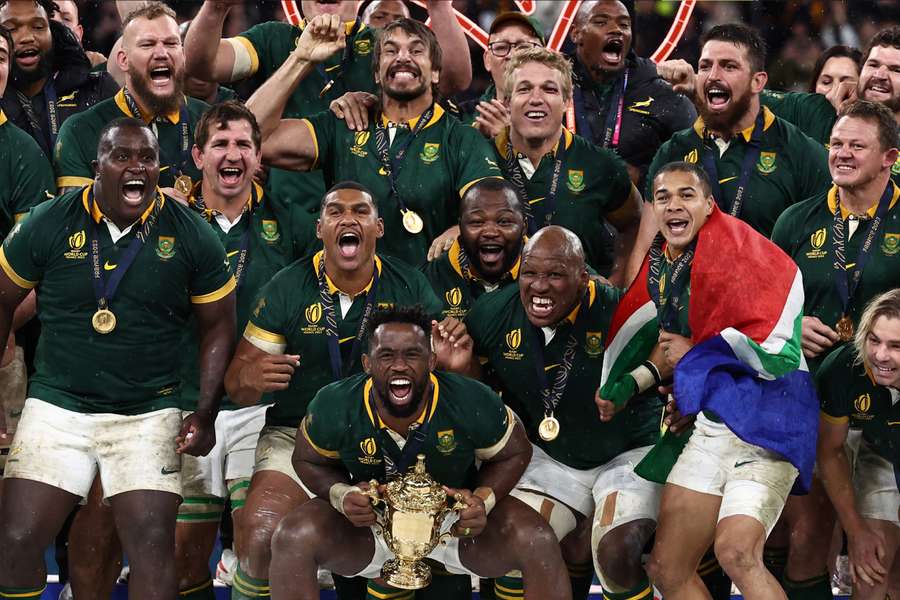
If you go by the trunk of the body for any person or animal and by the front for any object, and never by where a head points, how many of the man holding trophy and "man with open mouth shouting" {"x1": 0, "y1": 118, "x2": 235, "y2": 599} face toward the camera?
2

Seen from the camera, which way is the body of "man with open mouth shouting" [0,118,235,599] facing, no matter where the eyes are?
toward the camera

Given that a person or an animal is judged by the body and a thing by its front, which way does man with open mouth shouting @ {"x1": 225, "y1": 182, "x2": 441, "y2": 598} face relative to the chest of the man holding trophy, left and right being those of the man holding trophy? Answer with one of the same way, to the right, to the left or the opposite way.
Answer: the same way

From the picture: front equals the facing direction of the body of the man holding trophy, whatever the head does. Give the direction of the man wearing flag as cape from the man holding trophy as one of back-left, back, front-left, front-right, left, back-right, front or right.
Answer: left

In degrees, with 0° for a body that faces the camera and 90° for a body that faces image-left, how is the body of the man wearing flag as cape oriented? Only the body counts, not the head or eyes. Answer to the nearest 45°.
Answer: approximately 45°

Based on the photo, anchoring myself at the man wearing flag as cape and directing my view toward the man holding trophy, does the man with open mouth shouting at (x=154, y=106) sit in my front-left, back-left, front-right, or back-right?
front-right

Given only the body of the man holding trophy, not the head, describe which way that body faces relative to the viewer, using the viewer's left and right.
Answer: facing the viewer

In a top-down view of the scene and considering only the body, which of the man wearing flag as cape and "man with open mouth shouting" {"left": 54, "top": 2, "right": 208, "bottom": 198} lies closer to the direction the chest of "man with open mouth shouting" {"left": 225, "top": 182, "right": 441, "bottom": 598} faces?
the man wearing flag as cape

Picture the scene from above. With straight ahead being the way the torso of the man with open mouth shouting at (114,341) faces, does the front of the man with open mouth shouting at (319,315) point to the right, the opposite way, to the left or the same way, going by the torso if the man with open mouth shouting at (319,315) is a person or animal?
the same way

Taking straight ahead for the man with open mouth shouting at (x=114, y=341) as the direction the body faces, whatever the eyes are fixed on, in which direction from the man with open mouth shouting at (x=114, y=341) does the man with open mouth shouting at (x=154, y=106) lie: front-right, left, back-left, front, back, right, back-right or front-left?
back

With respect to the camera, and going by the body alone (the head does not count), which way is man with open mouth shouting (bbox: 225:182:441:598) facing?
toward the camera

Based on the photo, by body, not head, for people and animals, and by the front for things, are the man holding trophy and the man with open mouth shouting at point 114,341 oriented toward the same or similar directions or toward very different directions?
same or similar directions

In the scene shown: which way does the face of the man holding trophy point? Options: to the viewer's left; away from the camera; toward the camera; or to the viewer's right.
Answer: toward the camera

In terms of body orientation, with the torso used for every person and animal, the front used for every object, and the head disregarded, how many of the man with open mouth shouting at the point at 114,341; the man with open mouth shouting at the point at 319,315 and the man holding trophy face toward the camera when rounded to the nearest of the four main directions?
3
